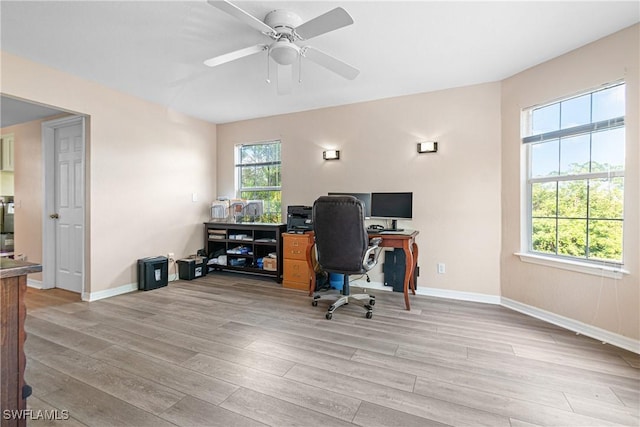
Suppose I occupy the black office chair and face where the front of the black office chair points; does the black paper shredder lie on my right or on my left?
on my left

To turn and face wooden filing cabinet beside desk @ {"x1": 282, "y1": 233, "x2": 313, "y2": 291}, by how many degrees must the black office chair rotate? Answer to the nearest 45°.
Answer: approximately 90° to its left

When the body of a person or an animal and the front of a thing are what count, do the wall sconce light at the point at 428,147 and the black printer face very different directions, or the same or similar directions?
same or similar directions

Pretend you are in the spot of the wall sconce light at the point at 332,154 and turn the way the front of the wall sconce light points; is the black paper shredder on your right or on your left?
on your right

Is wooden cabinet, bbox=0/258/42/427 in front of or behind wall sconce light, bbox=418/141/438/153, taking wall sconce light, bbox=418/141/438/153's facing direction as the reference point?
in front

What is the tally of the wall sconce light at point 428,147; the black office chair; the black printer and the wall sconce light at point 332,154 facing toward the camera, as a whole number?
3

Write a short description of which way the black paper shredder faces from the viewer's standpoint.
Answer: facing the viewer and to the right of the viewer

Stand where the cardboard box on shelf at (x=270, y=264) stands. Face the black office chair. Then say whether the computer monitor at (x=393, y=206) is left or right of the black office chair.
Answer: left

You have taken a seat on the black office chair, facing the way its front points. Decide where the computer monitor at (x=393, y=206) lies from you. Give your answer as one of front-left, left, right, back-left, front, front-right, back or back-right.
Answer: front

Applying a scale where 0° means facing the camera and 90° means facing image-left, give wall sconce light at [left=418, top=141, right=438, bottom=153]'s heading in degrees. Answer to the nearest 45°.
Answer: approximately 0°

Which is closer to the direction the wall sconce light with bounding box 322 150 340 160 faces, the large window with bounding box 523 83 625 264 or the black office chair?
the black office chair

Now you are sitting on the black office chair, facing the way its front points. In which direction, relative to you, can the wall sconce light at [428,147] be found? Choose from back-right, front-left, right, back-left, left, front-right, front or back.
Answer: front

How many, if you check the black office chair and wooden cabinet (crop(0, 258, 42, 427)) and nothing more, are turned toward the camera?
0

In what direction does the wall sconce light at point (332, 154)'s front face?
toward the camera

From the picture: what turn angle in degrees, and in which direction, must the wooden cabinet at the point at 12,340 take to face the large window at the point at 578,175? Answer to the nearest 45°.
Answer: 0° — it already faces it

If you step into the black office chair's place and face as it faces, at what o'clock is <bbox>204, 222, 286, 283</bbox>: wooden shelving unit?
The wooden shelving unit is roughly at 9 o'clock from the black office chair.
